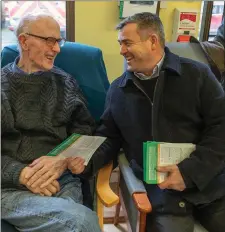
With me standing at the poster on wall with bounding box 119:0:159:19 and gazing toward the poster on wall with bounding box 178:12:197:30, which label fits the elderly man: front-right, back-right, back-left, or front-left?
back-right

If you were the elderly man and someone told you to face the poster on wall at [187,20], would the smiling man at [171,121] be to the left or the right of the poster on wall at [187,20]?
right

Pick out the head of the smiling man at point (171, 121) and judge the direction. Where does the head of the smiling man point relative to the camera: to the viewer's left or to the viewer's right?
to the viewer's left

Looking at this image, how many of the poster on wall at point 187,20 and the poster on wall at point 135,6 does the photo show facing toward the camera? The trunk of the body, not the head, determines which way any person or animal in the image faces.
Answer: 2

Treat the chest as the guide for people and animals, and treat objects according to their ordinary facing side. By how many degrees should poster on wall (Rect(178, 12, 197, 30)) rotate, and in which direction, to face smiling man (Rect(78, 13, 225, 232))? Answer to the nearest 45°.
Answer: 0° — it already faces them

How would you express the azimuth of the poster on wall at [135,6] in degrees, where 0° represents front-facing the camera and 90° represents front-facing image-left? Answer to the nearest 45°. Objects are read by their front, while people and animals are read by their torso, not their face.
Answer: approximately 0°

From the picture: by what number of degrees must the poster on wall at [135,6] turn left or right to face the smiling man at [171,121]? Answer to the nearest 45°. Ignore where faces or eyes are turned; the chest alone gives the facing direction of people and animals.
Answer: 0° — it already faces them

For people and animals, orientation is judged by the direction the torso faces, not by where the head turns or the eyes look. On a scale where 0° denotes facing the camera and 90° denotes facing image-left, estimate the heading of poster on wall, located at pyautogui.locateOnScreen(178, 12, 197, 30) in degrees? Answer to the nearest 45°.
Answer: approximately 0°

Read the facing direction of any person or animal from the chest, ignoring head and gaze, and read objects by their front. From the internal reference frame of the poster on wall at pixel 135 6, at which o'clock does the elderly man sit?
The elderly man is roughly at 1 o'clock from the poster on wall.
